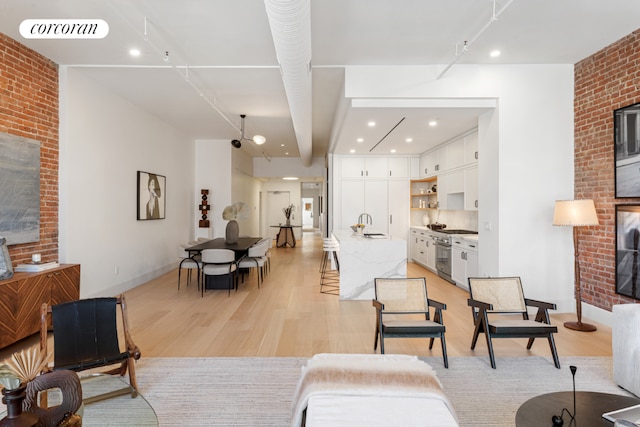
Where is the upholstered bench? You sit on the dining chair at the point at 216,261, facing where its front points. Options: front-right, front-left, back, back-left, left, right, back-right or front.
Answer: back

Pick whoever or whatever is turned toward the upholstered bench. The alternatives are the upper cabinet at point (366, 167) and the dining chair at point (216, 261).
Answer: the upper cabinet

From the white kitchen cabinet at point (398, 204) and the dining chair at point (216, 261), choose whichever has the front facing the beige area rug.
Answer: the white kitchen cabinet

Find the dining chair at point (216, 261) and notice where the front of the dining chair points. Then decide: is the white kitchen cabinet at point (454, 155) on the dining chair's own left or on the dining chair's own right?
on the dining chair's own right

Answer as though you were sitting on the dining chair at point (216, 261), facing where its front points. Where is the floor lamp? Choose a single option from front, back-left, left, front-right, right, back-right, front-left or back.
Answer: back-right

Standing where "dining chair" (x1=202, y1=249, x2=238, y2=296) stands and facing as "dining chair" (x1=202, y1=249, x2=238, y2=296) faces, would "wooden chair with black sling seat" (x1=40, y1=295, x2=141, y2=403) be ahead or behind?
behind

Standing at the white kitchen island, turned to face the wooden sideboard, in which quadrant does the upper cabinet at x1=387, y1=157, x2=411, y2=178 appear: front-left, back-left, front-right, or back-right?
back-right

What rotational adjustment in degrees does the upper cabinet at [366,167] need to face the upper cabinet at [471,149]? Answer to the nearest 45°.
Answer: approximately 45° to its left

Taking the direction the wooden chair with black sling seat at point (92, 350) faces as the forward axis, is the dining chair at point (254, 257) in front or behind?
behind

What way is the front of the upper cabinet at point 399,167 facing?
toward the camera

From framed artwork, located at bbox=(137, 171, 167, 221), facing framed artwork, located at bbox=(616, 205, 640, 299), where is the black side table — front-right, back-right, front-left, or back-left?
front-right

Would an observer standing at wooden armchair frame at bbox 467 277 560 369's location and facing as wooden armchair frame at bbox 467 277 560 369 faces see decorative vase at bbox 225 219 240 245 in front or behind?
behind

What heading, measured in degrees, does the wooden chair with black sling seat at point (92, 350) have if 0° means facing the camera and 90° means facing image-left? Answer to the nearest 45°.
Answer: approximately 0°

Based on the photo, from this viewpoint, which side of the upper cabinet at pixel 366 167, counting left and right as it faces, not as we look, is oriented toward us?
front

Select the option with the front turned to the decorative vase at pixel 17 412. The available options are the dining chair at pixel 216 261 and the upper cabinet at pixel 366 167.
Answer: the upper cabinet

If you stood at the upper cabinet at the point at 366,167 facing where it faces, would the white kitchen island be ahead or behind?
ahead

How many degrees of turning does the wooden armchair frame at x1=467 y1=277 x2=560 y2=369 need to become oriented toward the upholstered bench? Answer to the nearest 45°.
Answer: approximately 45° to its right

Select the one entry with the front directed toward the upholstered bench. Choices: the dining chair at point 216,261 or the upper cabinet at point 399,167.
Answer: the upper cabinet

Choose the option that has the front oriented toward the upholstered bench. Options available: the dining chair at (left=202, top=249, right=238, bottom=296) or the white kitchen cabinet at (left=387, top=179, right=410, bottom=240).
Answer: the white kitchen cabinet
